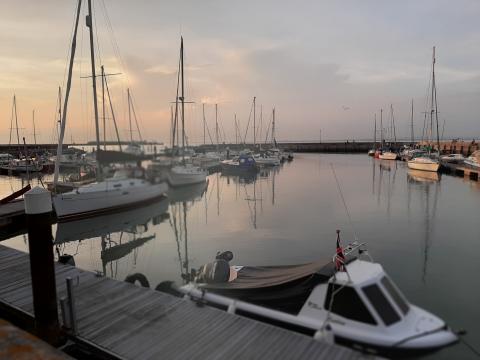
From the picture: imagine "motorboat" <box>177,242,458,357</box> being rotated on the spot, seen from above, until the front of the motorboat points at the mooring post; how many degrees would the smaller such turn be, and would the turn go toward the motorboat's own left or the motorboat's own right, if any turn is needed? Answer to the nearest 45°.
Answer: approximately 135° to the motorboat's own right

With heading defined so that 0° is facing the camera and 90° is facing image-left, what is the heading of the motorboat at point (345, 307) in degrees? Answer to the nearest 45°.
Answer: approximately 315°
